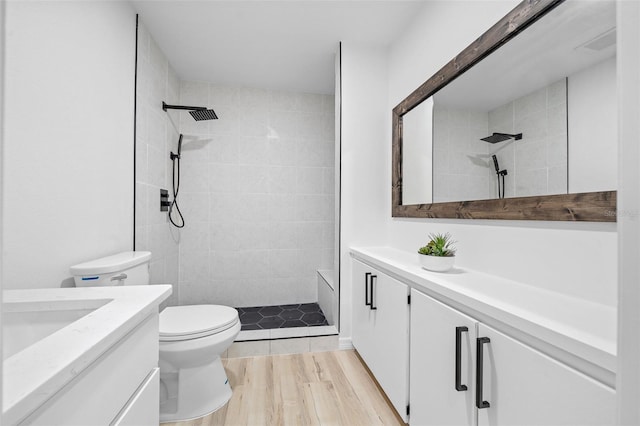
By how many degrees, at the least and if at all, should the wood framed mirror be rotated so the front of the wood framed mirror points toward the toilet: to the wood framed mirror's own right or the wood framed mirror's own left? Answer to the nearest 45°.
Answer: approximately 45° to the wood framed mirror's own right

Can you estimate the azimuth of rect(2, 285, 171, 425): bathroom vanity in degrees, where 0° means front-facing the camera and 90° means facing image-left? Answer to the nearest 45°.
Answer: approximately 315°

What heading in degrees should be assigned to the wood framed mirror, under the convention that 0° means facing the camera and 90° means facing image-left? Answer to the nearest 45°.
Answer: approximately 45°

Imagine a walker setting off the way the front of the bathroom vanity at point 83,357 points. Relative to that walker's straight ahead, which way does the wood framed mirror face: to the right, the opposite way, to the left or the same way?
the opposite way

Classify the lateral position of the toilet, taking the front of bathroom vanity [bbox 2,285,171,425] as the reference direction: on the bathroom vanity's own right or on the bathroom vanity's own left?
on the bathroom vanity's own left

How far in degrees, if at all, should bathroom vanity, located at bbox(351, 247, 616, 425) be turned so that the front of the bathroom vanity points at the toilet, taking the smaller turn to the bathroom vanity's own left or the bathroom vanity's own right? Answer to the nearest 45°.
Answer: approximately 45° to the bathroom vanity's own right

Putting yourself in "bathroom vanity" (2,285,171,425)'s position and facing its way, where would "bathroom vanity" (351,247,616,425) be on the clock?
"bathroom vanity" (351,247,616,425) is roughly at 11 o'clock from "bathroom vanity" (2,285,171,425).

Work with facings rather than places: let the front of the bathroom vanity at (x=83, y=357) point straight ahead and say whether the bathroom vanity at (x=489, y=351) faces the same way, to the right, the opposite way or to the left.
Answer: the opposite way
